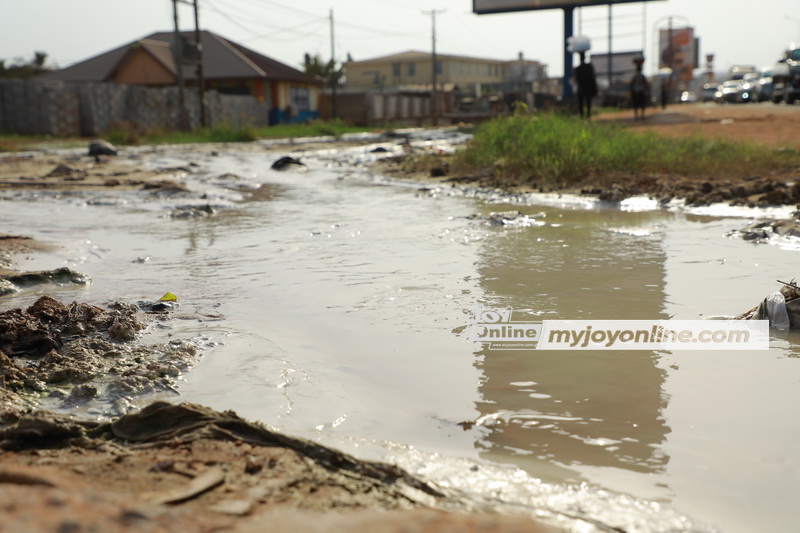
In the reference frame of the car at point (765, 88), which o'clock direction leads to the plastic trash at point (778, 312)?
The plastic trash is roughly at 12 o'clock from the car.

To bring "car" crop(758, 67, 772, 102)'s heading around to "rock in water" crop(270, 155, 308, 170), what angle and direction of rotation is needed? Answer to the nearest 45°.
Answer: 0° — it already faces it

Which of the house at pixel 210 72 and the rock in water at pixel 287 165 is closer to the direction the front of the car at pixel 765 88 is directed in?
the rock in water

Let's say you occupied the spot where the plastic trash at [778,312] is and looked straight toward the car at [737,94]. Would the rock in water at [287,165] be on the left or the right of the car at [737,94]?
left

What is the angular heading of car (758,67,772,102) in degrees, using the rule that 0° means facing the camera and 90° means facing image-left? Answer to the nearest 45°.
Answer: approximately 0°

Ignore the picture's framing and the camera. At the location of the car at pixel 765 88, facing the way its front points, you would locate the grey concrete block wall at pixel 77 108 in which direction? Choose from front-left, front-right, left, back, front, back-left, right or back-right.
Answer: front-right

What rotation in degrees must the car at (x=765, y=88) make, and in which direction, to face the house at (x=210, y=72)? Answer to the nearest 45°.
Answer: approximately 90° to its right

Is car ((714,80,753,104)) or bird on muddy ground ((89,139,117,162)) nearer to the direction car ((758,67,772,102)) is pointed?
the bird on muddy ground

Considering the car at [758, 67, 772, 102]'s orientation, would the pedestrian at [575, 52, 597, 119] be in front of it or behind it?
in front
